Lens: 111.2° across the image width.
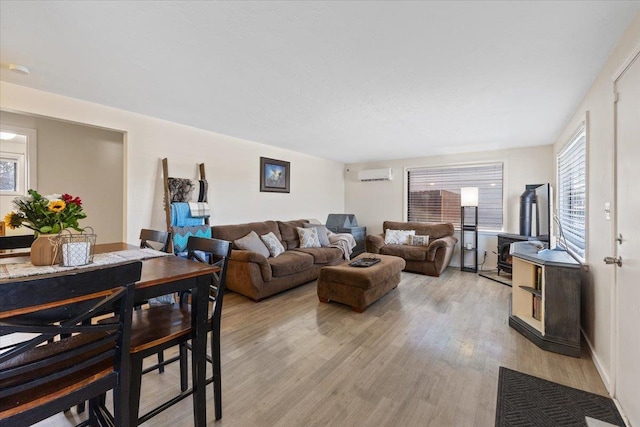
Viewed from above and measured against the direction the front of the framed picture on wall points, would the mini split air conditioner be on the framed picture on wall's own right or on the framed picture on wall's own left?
on the framed picture on wall's own left

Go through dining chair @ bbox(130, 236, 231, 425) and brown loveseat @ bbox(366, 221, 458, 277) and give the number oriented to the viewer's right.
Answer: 0

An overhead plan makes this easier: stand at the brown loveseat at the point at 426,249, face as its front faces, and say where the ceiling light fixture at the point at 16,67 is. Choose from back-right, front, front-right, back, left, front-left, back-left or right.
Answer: front

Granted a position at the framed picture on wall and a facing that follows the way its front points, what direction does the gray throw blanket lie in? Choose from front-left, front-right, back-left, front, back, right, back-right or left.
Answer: front-left

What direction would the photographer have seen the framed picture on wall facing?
facing the viewer and to the right of the viewer

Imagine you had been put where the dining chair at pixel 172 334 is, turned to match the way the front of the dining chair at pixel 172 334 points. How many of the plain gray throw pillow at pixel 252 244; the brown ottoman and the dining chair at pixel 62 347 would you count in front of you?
1

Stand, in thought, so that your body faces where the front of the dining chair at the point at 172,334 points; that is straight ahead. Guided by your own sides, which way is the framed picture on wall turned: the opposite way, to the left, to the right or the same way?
to the left

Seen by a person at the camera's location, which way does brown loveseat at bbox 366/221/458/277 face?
facing the viewer and to the left of the viewer

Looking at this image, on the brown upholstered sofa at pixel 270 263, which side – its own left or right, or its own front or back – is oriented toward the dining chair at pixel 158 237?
right

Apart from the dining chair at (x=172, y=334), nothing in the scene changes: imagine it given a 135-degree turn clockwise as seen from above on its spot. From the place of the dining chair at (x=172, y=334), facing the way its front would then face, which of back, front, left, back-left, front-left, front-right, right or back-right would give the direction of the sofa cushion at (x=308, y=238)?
front-right
